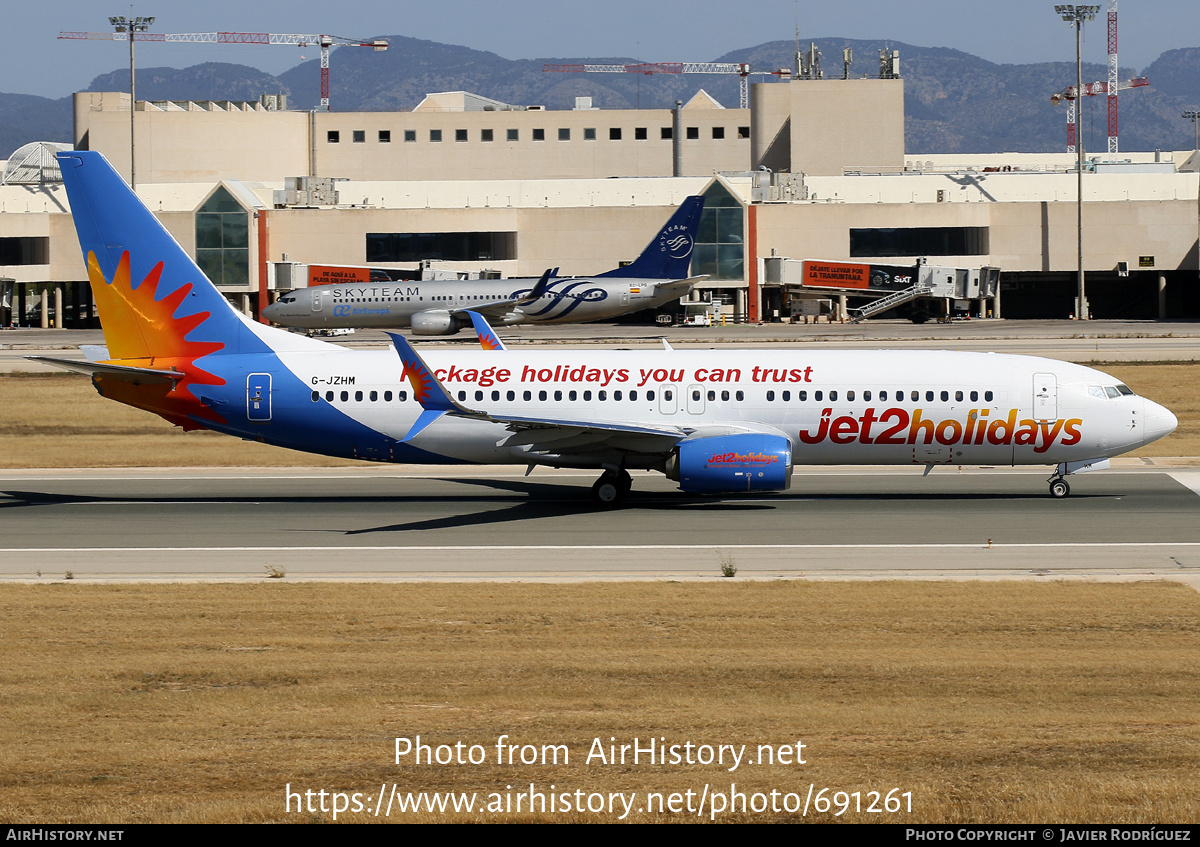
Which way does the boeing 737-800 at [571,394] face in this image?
to the viewer's right
